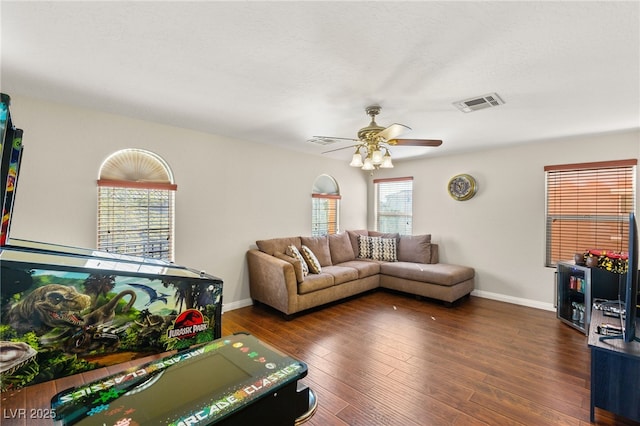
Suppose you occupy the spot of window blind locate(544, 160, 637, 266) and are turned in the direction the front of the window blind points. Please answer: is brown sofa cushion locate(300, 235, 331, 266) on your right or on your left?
on your right

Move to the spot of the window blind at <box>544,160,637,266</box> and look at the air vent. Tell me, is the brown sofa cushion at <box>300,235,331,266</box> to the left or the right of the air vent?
right

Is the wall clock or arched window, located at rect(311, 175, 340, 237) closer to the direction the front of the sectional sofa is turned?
the wall clock

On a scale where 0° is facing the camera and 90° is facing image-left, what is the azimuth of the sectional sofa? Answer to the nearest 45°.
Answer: approximately 315°

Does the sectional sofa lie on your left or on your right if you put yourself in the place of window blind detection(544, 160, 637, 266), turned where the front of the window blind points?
on your right

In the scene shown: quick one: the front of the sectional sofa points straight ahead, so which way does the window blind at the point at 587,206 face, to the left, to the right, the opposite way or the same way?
to the right

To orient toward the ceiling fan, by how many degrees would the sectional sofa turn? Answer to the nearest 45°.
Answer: approximately 45° to its right

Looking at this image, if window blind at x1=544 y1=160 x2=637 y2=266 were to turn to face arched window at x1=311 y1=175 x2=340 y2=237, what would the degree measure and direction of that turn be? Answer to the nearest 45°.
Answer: approximately 90° to its right

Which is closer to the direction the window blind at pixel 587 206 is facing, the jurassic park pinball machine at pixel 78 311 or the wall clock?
the jurassic park pinball machine

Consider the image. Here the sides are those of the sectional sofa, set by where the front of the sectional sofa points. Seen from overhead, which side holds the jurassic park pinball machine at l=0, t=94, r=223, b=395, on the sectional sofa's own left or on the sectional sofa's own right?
on the sectional sofa's own right

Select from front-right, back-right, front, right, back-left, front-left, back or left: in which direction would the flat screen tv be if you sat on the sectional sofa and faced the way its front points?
front

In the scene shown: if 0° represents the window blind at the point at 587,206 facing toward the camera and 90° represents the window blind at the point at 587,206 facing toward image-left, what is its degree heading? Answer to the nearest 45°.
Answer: approximately 0°

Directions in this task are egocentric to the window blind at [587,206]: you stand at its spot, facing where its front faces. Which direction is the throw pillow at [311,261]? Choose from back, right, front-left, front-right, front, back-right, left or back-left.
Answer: front-right

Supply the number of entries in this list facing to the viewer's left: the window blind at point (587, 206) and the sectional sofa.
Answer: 0
